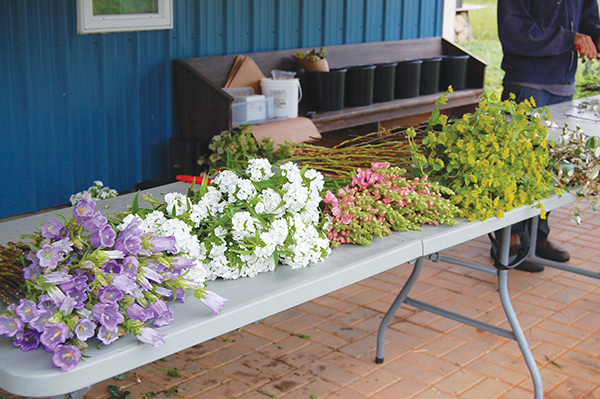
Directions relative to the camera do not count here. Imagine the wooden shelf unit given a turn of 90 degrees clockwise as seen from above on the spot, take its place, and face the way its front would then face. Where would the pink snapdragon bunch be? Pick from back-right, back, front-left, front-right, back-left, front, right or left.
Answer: front-left

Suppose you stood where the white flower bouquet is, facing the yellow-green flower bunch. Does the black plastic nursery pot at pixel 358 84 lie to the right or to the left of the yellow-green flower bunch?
left

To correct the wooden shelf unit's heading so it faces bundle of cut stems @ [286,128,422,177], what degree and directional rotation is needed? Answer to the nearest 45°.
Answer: approximately 45° to its right

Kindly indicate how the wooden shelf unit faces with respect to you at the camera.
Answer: facing the viewer and to the right of the viewer

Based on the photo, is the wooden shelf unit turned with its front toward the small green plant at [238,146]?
no

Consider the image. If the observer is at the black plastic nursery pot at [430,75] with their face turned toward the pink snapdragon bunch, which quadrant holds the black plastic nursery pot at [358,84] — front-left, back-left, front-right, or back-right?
front-right

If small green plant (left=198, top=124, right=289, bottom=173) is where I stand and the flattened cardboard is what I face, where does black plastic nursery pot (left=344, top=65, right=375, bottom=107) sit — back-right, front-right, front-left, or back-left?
front-right

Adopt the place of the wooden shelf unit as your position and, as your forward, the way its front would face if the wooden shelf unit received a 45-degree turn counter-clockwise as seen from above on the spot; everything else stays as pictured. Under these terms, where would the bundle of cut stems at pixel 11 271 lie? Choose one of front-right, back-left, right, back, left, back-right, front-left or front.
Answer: right

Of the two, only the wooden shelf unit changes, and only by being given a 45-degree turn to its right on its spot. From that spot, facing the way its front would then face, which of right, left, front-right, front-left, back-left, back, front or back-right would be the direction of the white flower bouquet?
front

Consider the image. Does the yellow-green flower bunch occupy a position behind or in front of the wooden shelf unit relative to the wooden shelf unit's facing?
in front
